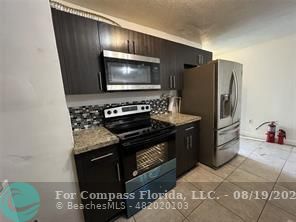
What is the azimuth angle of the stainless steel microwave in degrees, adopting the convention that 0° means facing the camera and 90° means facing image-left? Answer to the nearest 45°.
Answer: approximately 315°

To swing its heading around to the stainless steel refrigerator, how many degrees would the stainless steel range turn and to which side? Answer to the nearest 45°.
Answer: approximately 90° to its left

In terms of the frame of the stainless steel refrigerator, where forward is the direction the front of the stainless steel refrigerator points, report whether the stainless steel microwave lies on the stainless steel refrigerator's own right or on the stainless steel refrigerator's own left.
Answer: on the stainless steel refrigerator's own right

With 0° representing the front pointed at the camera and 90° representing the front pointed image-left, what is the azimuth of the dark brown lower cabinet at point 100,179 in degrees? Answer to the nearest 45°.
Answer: approximately 315°

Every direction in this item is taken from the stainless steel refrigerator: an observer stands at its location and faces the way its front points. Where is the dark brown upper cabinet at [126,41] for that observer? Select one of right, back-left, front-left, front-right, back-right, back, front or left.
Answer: right

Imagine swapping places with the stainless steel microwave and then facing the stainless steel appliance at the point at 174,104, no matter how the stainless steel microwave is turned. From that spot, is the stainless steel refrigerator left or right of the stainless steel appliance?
right

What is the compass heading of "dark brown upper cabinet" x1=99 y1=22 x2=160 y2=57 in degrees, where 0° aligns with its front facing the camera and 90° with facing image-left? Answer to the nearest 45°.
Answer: approximately 315°

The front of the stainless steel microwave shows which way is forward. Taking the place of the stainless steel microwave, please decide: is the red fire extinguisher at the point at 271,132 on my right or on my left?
on my left
